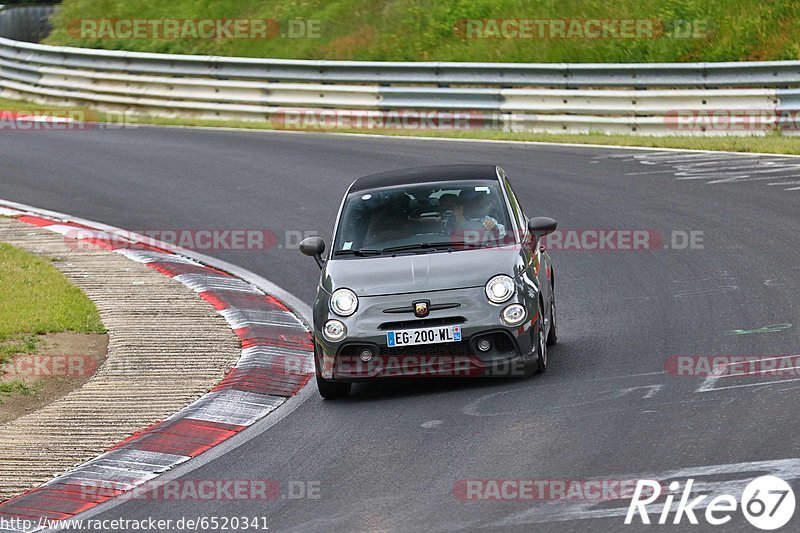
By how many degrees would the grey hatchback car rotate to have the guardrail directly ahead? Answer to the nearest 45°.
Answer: approximately 180°

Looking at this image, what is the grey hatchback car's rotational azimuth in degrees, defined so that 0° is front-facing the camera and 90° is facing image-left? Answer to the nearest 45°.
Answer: approximately 0°
